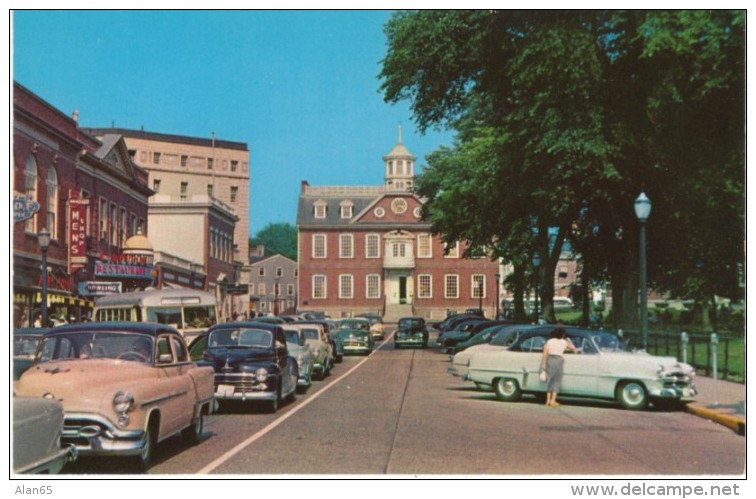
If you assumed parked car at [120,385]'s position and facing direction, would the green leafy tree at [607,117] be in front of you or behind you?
behind

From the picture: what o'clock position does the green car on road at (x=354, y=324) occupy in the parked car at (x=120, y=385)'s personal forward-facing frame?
the green car on road at (x=354, y=324) is roughly at 5 o'clock from the parked car at (x=120, y=385).

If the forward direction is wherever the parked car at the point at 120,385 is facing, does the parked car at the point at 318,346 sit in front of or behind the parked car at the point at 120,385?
behind

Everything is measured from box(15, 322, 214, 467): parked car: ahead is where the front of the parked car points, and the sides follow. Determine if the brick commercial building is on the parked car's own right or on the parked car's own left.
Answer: on the parked car's own right

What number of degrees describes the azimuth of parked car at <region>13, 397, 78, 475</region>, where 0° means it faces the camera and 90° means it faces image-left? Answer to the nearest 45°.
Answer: approximately 45°

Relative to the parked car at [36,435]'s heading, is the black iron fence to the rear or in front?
to the rear

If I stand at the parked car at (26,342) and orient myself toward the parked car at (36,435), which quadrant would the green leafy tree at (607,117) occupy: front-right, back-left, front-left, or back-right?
back-left

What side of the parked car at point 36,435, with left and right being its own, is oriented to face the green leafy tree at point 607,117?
back

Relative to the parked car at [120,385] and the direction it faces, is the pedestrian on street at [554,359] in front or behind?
behind
